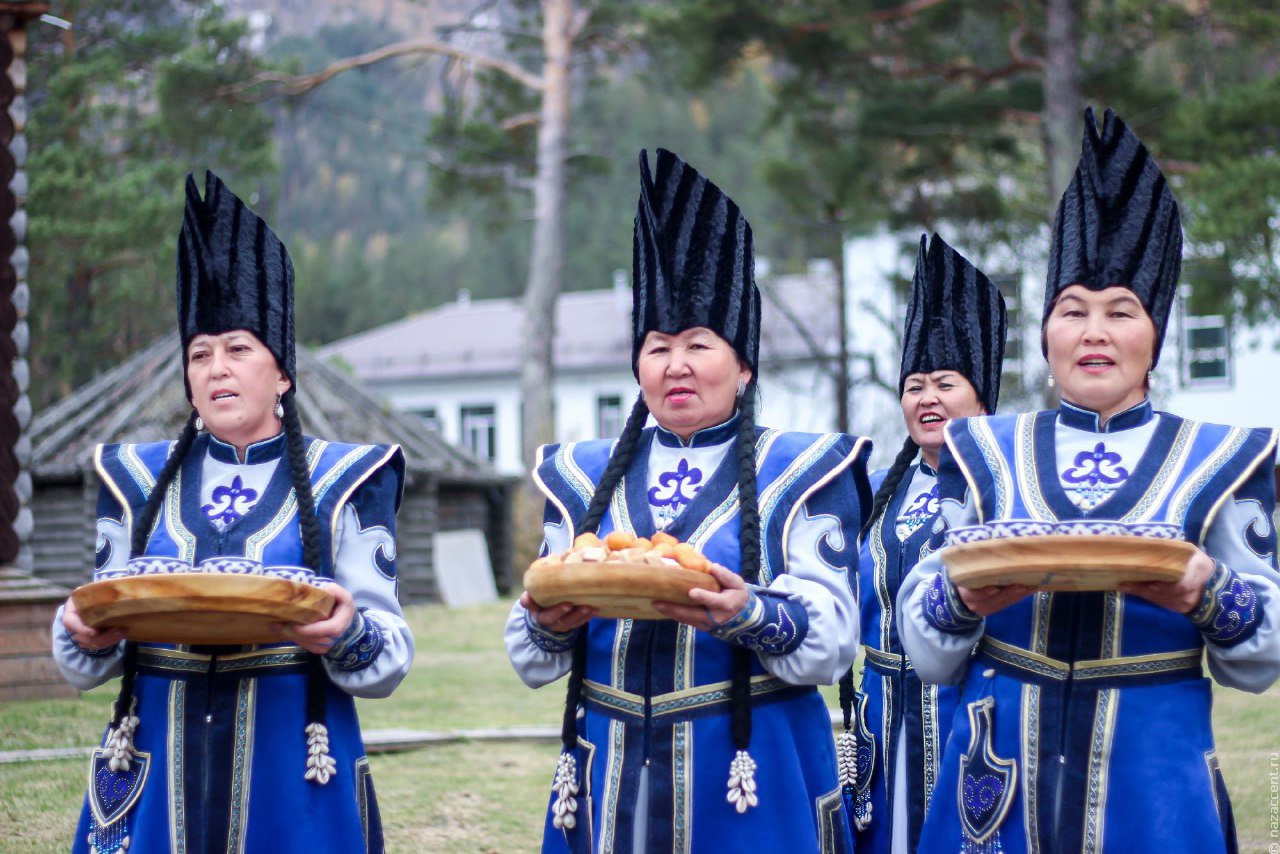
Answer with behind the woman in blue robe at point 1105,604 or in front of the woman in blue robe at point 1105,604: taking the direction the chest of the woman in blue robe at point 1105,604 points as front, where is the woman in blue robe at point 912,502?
behind

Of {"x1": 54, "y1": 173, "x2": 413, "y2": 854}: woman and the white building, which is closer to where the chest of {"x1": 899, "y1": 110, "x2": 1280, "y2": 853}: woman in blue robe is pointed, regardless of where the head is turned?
the woman

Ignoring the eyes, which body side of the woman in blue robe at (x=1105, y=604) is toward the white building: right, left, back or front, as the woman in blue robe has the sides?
back

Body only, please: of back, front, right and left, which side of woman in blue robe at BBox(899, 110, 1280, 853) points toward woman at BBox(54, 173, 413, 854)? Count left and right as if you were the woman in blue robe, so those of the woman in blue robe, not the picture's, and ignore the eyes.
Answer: right

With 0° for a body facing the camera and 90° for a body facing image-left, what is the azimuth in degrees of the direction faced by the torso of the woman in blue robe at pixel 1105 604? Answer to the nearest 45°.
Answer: approximately 0°
